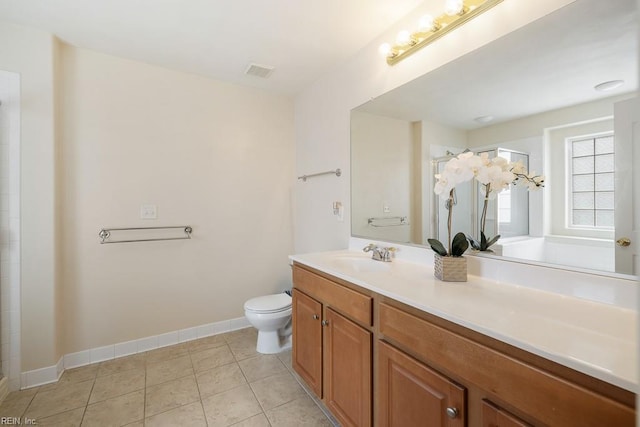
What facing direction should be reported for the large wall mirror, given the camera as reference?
facing the viewer and to the left of the viewer

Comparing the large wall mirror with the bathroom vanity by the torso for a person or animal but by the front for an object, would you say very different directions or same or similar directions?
same or similar directions

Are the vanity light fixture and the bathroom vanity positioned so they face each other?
no

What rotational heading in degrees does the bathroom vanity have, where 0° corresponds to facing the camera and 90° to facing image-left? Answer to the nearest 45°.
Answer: approximately 45°

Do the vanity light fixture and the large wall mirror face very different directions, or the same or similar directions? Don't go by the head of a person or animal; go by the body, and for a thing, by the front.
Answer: same or similar directions

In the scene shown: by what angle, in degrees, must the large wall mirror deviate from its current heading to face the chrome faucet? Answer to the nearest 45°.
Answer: approximately 45° to its right

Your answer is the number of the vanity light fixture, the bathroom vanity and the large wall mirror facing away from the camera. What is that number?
0

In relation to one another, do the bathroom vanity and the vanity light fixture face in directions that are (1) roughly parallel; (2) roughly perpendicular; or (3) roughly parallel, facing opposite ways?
roughly parallel
